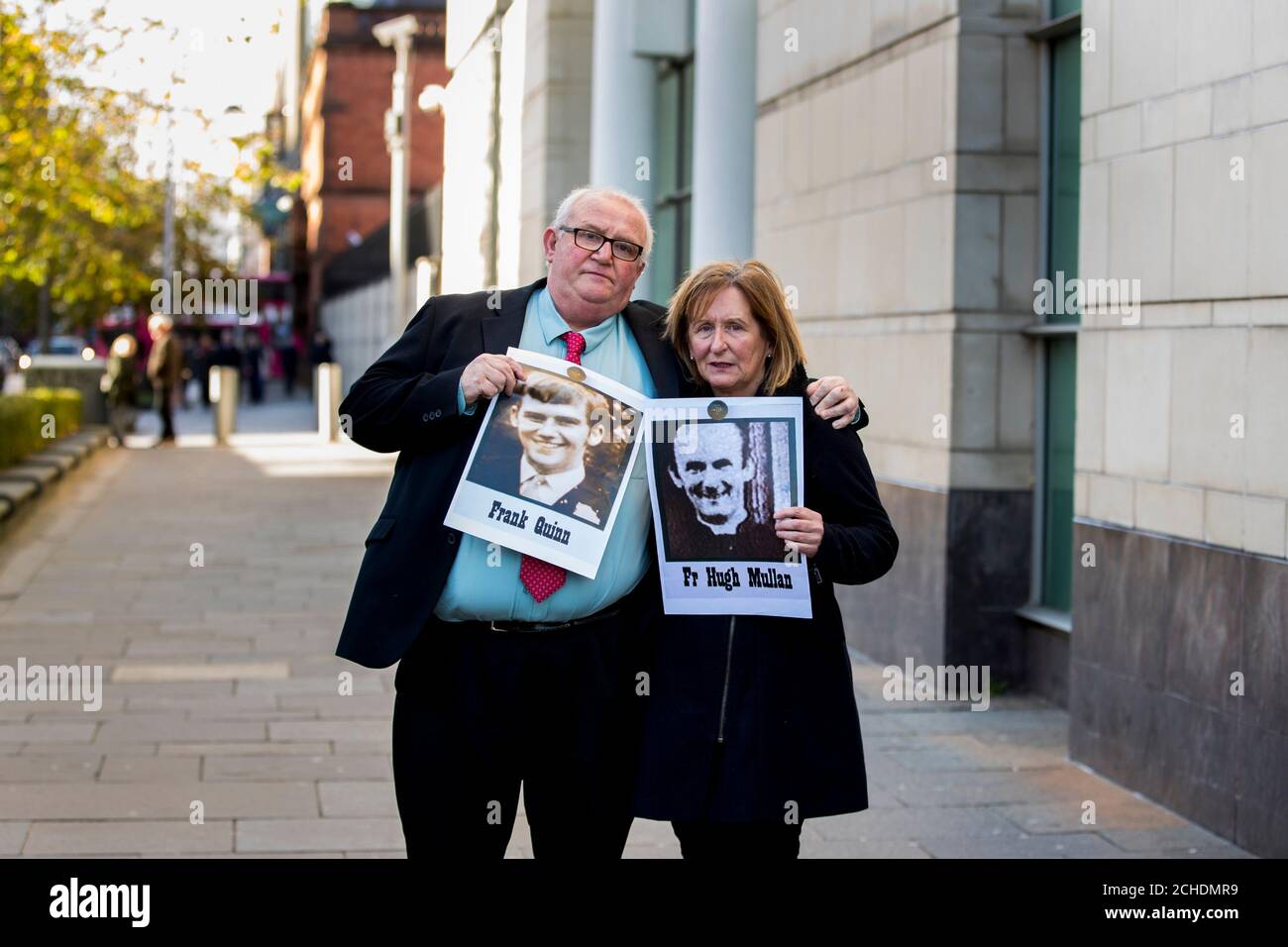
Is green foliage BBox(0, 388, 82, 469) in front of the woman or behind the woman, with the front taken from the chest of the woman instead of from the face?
behind

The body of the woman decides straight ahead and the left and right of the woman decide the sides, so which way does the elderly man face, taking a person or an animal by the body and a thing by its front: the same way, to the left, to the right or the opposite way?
the same way

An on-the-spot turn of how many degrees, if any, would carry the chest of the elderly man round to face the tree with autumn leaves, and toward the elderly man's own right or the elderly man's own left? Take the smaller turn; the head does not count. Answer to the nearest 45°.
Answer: approximately 180°

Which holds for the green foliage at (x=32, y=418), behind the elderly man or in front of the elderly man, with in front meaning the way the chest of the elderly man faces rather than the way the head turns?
behind

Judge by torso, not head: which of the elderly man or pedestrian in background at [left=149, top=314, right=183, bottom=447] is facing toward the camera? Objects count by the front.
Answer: the elderly man

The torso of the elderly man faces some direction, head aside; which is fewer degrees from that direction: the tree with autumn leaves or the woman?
the woman

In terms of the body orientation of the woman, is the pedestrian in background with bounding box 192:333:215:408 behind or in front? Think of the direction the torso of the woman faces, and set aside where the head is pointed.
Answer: behind

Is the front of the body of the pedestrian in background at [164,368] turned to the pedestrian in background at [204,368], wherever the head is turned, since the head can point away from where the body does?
no

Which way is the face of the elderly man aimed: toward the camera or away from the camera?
toward the camera

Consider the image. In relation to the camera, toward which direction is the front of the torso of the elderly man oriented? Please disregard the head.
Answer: toward the camera

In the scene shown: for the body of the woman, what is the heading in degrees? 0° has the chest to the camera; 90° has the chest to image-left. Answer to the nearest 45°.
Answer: approximately 0°

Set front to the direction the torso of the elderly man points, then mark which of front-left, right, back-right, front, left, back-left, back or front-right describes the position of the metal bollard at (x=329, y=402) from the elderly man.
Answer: back
